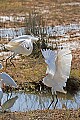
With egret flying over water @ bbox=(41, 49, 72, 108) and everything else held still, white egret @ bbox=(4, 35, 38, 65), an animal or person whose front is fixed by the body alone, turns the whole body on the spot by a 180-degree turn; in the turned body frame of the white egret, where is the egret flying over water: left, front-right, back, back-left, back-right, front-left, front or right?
back-left
